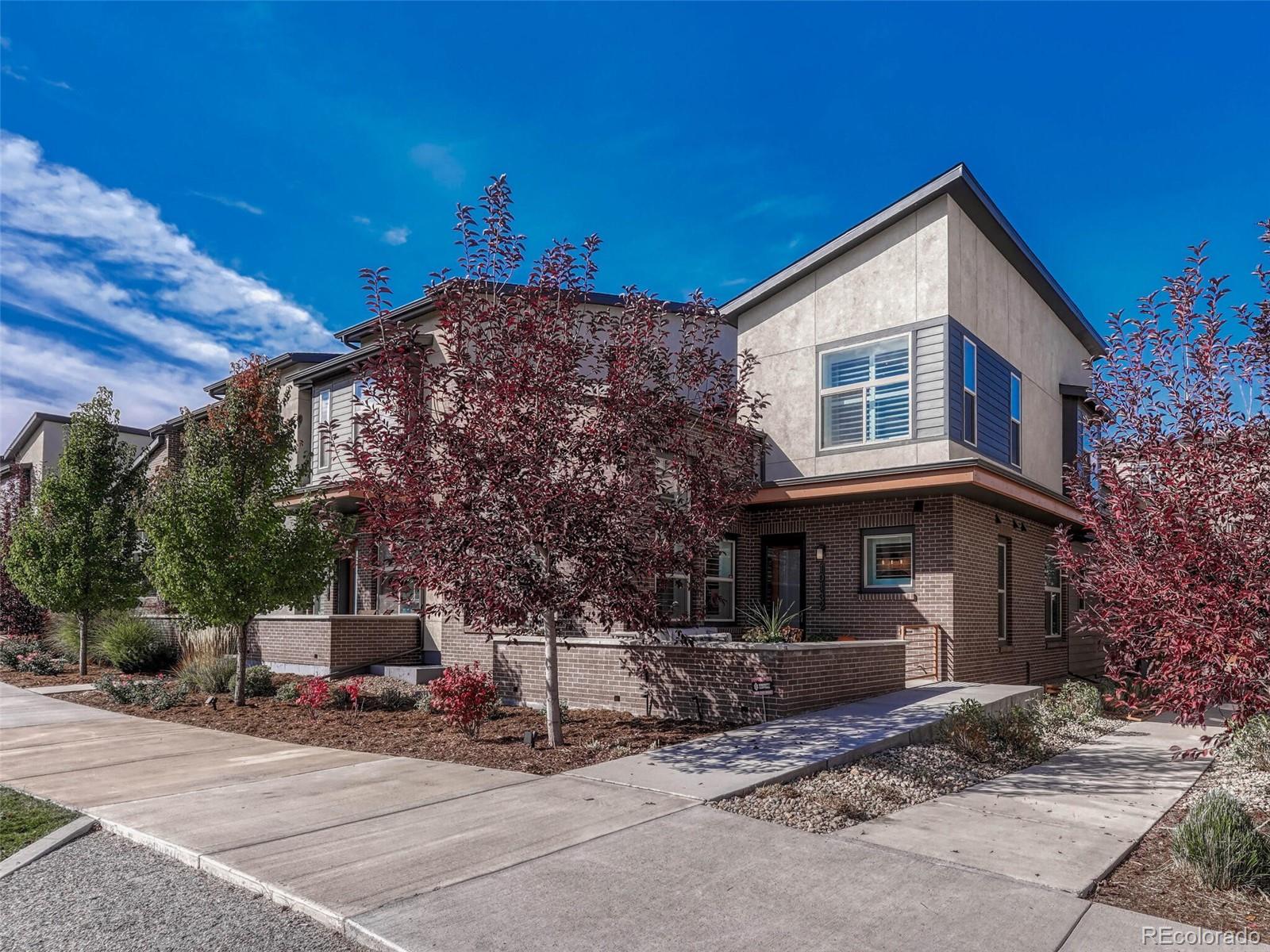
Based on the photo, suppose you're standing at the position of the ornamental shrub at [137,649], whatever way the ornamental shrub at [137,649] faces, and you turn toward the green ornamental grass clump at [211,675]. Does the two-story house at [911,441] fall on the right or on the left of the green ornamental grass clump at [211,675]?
left

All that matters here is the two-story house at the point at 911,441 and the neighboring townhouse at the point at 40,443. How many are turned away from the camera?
0

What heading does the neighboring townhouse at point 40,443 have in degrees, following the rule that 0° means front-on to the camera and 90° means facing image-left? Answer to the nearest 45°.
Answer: approximately 45°

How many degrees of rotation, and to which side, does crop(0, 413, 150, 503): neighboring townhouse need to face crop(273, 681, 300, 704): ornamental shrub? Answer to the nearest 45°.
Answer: approximately 45° to its left

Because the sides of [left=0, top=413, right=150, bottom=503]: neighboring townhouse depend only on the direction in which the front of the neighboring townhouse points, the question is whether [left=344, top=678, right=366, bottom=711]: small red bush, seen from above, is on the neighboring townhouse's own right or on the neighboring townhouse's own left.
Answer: on the neighboring townhouse's own left

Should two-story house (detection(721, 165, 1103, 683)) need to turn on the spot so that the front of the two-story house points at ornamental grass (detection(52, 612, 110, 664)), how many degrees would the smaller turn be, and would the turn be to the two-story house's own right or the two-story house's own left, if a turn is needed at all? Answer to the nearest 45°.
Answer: approximately 45° to the two-story house's own right

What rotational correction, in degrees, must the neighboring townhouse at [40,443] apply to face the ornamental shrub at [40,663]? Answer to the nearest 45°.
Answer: approximately 45° to its left

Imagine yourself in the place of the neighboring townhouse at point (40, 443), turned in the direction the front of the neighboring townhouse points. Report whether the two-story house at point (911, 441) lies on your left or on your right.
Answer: on your left

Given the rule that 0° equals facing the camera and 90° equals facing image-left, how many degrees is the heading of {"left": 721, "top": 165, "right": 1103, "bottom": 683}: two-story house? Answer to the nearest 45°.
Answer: approximately 45°

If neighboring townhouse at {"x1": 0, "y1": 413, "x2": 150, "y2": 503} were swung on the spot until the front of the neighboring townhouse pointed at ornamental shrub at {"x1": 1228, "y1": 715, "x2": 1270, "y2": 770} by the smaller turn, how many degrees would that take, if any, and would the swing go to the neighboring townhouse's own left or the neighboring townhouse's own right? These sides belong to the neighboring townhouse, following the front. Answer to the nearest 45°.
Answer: approximately 45° to the neighboring townhouse's own left

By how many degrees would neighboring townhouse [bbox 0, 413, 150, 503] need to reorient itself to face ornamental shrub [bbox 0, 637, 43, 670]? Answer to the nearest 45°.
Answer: approximately 45° to its left
